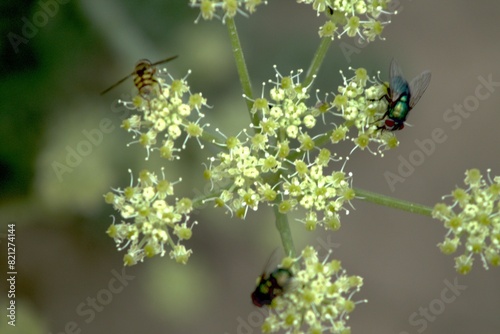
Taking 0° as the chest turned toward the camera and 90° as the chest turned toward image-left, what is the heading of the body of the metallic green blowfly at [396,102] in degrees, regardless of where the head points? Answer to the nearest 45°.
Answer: approximately 0°

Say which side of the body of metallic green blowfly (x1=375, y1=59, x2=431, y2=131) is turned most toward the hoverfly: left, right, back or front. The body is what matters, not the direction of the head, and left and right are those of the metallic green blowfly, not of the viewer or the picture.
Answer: right

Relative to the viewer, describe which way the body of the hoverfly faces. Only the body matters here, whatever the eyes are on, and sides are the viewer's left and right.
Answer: facing away from the viewer

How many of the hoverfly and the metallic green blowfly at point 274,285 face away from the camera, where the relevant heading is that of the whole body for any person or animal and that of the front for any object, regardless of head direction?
1

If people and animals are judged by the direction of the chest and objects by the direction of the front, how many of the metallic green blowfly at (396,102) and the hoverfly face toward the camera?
1

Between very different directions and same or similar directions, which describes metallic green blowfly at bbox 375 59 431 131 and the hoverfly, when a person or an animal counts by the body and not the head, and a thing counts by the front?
very different directions

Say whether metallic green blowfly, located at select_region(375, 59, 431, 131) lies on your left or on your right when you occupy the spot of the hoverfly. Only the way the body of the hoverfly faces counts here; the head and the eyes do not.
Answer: on your right

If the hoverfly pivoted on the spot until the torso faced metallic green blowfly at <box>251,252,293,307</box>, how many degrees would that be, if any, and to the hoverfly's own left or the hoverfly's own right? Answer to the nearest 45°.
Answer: approximately 90° to the hoverfly's own right
